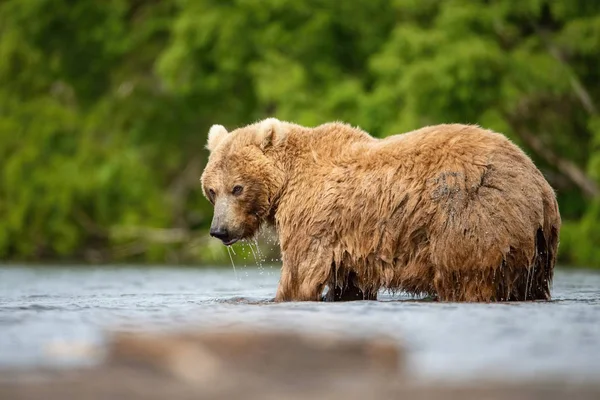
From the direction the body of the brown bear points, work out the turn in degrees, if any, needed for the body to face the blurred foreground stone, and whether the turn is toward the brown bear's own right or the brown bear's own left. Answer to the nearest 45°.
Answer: approximately 90° to the brown bear's own left

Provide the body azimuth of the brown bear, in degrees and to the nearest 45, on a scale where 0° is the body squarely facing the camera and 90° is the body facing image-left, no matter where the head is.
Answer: approximately 90°
